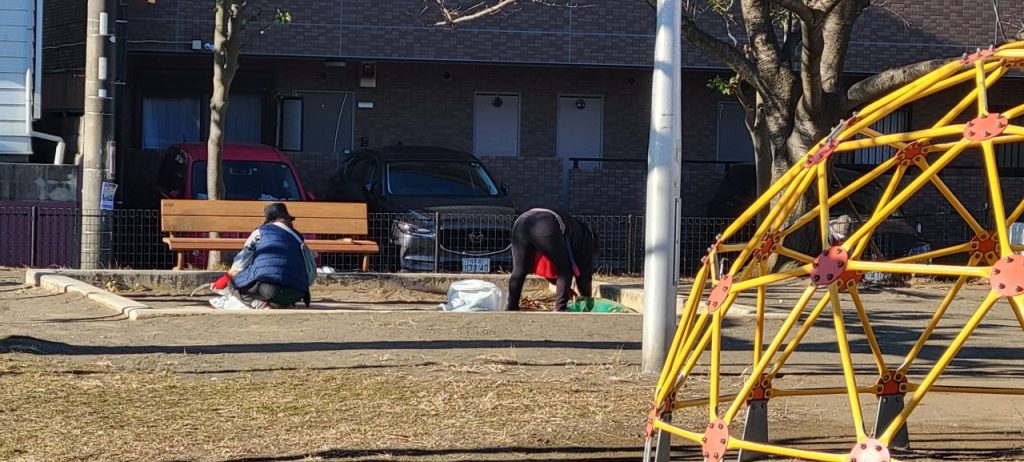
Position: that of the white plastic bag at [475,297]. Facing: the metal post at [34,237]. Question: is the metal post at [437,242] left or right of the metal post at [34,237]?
right

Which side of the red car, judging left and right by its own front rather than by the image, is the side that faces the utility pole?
right

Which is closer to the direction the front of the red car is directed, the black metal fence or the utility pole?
the black metal fence

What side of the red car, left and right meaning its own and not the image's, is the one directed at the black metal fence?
front

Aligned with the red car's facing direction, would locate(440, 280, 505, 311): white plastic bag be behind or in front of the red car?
in front

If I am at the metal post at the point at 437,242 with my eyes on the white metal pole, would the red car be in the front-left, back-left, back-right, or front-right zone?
back-right

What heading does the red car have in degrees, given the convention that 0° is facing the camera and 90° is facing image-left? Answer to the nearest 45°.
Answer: approximately 315°

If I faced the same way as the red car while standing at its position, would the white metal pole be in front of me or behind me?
in front

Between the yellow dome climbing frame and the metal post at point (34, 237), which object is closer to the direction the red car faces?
the yellow dome climbing frame

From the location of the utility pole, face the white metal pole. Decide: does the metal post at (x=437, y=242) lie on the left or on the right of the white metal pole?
left
